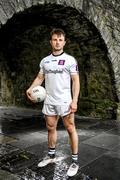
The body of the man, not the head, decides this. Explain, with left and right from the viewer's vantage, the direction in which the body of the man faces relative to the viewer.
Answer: facing the viewer and to the left of the viewer
